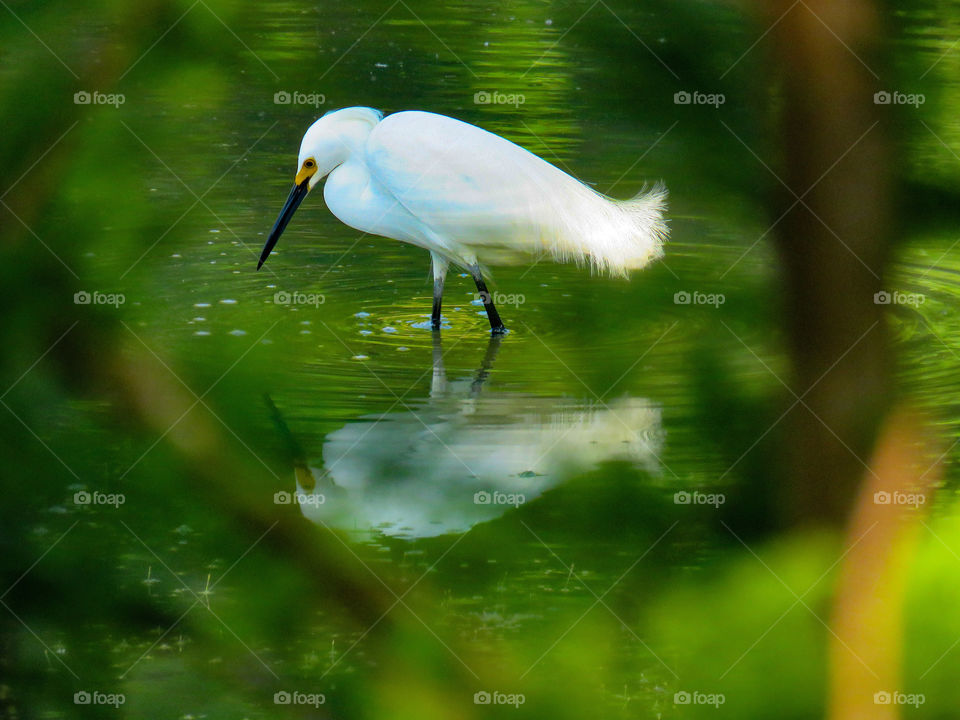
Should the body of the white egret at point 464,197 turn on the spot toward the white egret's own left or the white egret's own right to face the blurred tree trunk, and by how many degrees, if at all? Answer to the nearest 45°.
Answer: approximately 90° to the white egret's own left

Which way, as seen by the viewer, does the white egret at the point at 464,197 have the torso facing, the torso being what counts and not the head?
to the viewer's left
